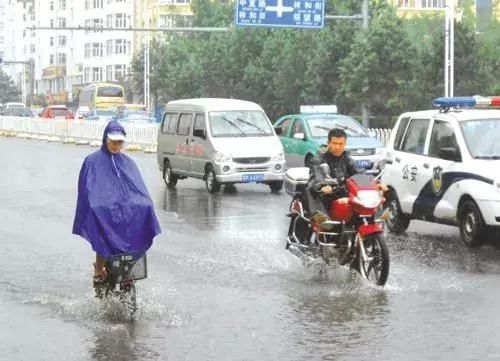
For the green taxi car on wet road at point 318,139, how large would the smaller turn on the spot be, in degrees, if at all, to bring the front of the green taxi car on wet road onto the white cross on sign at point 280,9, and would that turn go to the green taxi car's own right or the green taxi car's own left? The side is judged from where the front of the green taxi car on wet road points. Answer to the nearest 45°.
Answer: approximately 135° to the green taxi car's own left

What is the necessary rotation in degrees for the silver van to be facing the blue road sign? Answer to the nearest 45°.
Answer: approximately 135° to its left

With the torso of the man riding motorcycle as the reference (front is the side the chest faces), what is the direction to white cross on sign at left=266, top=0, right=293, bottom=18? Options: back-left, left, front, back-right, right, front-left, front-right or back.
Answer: back-left

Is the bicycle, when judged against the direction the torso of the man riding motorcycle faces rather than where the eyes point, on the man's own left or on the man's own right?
on the man's own right

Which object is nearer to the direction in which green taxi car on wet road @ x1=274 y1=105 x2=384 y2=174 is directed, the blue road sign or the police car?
the police car

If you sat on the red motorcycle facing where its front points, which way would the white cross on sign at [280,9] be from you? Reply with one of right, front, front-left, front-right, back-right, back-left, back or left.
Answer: back-left

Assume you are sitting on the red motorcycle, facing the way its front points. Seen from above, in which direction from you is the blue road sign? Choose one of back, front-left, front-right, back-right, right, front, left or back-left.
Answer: back-left

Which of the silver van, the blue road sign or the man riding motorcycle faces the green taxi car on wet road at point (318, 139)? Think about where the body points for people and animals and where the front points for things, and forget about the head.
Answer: the blue road sign
